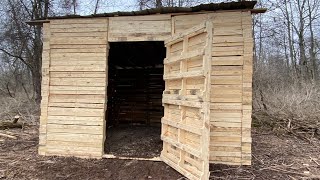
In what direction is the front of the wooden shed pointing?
toward the camera
